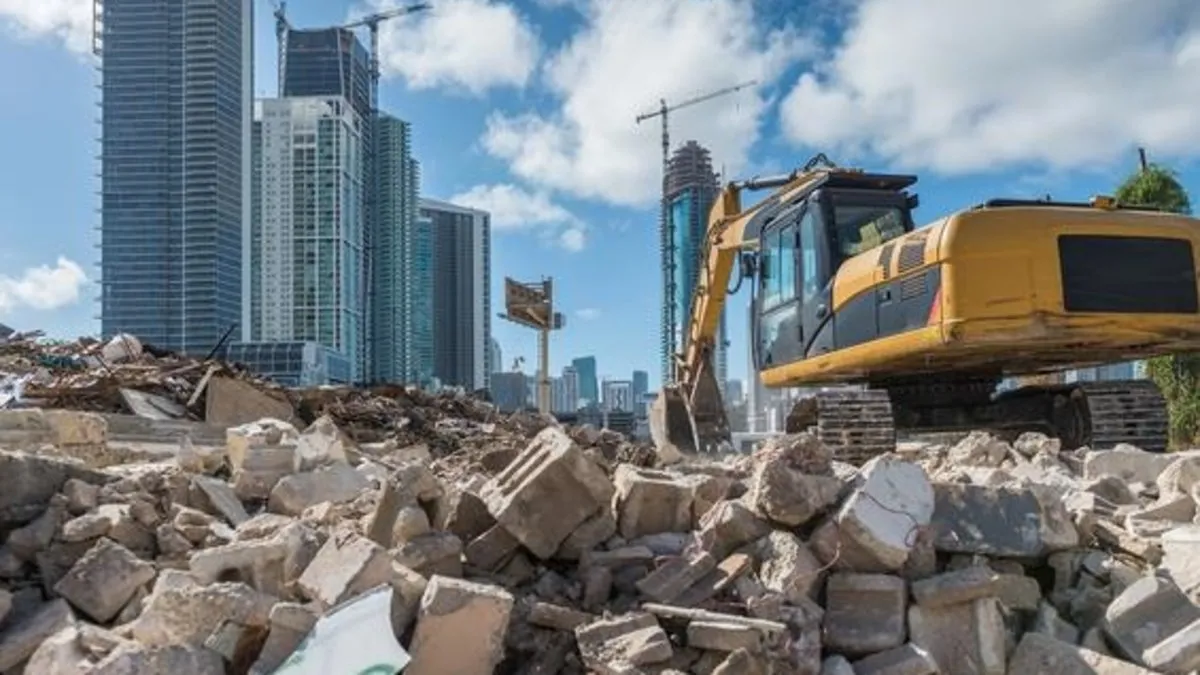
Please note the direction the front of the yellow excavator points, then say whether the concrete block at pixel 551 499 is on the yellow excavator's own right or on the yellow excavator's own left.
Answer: on the yellow excavator's own left

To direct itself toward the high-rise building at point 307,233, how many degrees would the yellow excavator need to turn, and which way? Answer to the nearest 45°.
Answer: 0° — it already faces it

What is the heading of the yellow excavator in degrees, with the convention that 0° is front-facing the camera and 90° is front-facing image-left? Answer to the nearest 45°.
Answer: approximately 135°

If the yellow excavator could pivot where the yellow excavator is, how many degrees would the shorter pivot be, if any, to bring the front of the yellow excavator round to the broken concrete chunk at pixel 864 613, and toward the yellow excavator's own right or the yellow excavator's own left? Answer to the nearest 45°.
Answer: approximately 135° to the yellow excavator's own left

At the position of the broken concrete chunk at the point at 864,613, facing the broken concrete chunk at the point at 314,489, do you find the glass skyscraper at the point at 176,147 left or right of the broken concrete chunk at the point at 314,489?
right

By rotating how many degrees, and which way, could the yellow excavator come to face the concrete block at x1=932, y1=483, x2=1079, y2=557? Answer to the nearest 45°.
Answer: approximately 135° to its left

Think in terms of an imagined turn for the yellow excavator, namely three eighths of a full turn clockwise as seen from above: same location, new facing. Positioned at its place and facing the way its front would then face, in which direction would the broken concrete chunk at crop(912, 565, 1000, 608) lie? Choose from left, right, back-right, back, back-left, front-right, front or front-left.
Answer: right
